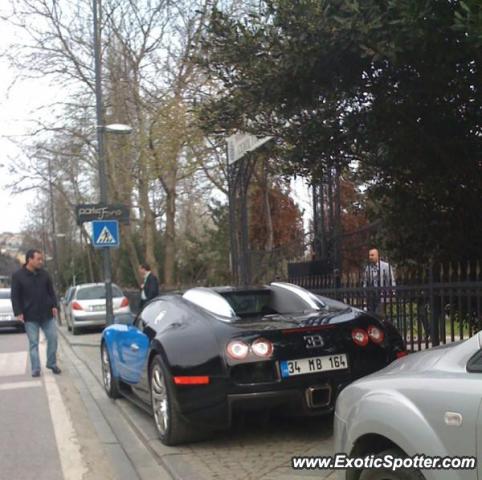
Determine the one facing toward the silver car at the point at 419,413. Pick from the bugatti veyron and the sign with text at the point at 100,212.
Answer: the sign with text

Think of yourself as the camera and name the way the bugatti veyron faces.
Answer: facing away from the viewer and to the left of the viewer

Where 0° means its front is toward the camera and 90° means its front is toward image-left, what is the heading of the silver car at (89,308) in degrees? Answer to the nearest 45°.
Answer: approximately 180°

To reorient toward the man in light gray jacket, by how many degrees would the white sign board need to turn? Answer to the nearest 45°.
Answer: approximately 45° to its left

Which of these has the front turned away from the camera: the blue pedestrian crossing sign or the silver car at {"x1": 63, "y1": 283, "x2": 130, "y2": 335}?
the silver car

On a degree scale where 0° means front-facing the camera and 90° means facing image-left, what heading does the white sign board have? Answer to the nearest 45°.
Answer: approximately 0°

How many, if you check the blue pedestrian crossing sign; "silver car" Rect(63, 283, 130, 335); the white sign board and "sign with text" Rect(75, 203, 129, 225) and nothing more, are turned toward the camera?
3

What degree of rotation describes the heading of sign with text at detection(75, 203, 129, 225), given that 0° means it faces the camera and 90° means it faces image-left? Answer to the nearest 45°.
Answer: approximately 0°

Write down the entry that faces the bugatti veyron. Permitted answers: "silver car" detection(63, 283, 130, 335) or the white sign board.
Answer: the white sign board

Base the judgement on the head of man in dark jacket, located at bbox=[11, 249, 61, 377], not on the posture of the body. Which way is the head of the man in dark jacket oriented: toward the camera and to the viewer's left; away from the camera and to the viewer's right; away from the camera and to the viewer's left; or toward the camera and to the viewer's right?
toward the camera and to the viewer's right
